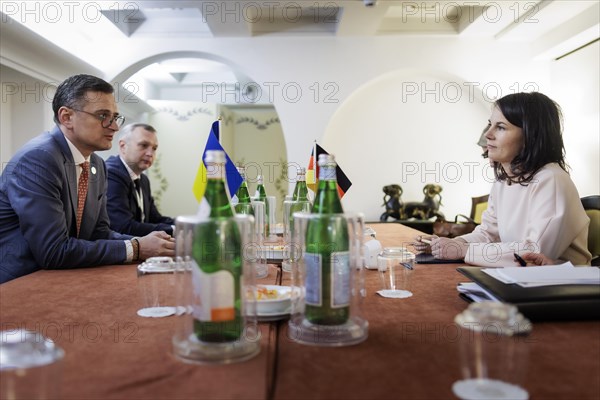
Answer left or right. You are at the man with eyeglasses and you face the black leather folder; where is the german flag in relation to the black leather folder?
left

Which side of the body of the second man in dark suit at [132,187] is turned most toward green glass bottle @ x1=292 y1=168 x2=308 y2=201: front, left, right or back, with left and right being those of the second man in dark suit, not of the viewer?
front

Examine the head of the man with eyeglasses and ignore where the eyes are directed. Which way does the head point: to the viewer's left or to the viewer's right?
to the viewer's right

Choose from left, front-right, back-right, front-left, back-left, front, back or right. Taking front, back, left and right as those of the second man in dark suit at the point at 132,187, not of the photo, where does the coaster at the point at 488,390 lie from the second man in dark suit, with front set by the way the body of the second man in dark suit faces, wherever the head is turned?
front-right

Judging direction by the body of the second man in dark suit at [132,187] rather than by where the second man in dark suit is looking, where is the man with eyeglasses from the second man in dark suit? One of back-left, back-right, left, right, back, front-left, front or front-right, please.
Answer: front-right

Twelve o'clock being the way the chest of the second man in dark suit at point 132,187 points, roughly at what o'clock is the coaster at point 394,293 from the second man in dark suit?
The coaster is roughly at 1 o'clock from the second man in dark suit.

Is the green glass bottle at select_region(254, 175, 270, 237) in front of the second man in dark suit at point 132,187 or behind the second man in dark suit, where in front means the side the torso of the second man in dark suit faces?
in front

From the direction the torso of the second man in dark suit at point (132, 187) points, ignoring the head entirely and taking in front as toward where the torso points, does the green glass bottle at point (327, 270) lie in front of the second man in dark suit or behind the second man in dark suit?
in front

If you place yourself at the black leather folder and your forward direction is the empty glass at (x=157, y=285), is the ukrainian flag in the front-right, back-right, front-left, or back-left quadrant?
front-right

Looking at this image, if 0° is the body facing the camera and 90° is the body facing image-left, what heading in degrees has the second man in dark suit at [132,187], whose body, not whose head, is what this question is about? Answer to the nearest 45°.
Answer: approximately 315°

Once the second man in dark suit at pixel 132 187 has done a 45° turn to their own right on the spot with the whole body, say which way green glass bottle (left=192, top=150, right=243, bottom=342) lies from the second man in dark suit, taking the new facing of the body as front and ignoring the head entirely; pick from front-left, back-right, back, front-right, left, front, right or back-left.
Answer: front

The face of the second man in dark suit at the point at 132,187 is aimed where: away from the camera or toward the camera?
toward the camera

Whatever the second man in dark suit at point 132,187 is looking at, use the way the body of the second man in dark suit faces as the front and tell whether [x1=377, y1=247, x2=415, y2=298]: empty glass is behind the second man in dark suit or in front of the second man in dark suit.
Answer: in front
